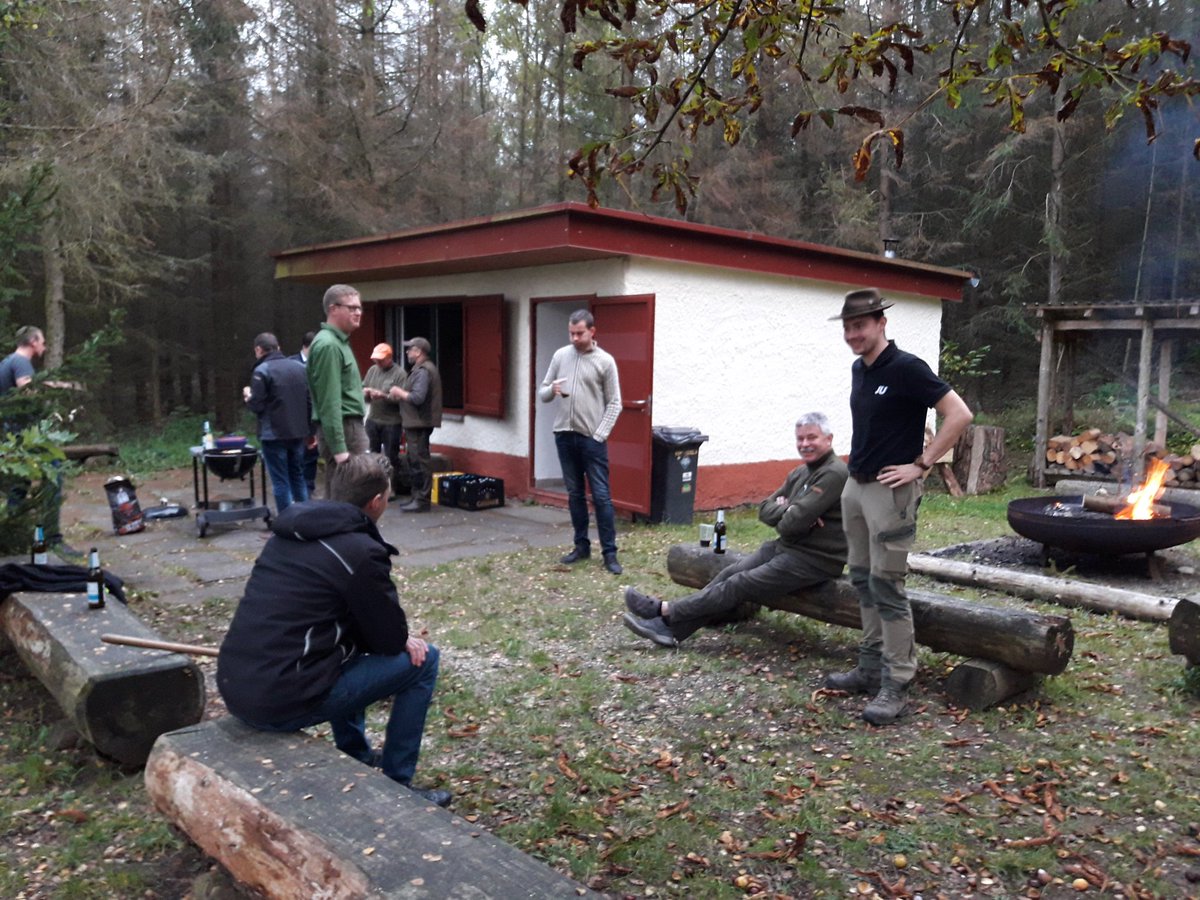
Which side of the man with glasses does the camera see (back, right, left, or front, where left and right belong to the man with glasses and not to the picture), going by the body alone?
right

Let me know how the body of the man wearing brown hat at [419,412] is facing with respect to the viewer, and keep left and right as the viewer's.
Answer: facing to the left of the viewer

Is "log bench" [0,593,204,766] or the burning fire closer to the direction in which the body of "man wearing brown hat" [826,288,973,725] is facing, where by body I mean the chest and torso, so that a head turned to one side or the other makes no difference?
the log bench

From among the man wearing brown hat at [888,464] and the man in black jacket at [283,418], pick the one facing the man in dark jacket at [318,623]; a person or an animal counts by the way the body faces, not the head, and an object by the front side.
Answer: the man wearing brown hat

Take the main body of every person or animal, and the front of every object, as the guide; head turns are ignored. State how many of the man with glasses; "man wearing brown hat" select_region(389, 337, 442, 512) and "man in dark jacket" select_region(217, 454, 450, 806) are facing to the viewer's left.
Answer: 1

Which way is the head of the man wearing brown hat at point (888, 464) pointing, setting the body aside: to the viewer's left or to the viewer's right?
to the viewer's left

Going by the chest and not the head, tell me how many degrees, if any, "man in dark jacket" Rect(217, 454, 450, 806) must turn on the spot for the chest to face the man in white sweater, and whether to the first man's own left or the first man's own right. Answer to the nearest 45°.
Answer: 0° — they already face them

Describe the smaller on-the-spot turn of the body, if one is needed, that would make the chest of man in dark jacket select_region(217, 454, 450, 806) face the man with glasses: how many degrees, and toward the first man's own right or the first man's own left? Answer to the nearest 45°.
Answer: approximately 45° to the first man's own left

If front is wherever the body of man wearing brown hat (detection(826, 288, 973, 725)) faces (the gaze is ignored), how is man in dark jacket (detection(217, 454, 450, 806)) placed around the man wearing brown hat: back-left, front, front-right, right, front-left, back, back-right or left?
front

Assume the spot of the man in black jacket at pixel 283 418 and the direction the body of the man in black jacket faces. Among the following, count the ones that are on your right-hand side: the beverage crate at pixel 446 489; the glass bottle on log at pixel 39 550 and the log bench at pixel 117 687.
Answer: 1

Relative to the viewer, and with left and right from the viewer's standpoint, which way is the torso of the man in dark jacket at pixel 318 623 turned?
facing away from the viewer and to the right of the viewer
